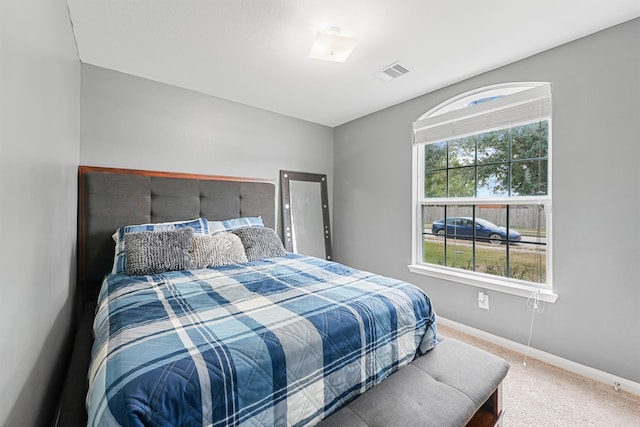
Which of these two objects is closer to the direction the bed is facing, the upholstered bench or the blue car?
the upholstered bench

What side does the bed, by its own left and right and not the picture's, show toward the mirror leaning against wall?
left

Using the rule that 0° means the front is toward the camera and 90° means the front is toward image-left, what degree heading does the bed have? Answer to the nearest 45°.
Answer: approximately 315°

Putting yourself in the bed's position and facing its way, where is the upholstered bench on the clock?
The upholstered bench is roughly at 11 o'clock from the bed.

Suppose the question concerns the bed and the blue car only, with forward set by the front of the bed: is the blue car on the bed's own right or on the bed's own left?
on the bed's own left
